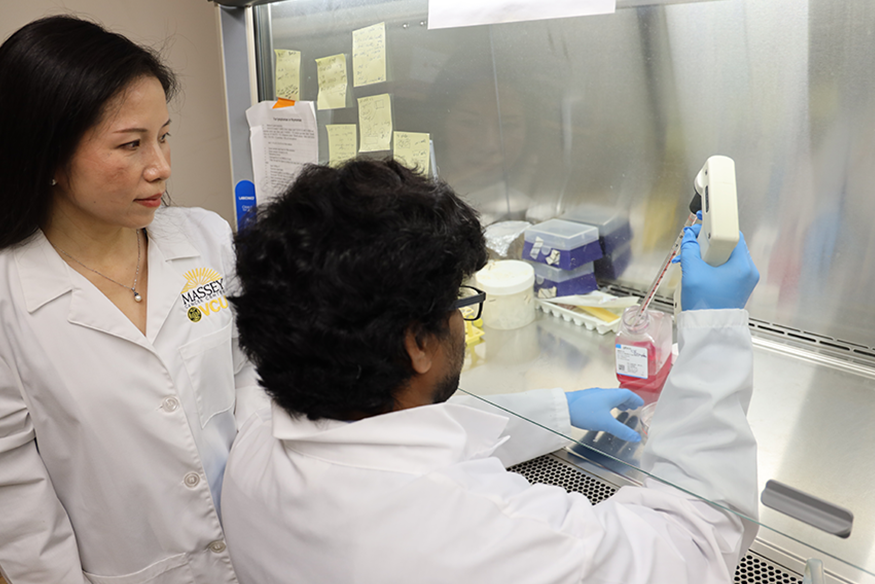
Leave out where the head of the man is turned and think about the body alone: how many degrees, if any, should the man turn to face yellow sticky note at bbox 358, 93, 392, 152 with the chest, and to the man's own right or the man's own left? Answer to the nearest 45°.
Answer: approximately 45° to the man's own left

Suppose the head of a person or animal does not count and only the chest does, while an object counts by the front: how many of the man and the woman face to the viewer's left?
0

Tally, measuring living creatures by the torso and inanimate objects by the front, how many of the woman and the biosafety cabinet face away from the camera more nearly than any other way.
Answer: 0

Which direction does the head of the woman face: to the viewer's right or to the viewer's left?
to the viewer's right

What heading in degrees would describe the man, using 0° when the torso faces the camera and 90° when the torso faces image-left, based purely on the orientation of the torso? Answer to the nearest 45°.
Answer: approximately 225°

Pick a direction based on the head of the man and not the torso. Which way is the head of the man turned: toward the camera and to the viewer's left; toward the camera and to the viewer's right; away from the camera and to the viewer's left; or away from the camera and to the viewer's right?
away from the camera and to the viewer's right

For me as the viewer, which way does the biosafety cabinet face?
facing the viewer and to the left of the viewer

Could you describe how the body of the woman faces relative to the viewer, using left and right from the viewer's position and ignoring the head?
facing the viewer and to the right of the viewer

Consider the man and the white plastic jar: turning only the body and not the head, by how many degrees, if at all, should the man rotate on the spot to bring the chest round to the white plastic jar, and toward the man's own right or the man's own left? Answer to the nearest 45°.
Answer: approximately 45° to the man's own left

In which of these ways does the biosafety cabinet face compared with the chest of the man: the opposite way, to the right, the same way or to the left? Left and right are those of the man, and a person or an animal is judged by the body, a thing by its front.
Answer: the opposite way

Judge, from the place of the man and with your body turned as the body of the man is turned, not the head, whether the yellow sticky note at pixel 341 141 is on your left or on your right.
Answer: on your left

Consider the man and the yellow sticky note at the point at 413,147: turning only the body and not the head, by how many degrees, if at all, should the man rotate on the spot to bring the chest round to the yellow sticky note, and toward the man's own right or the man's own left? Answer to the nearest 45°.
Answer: approximately 45° to the man's own left
